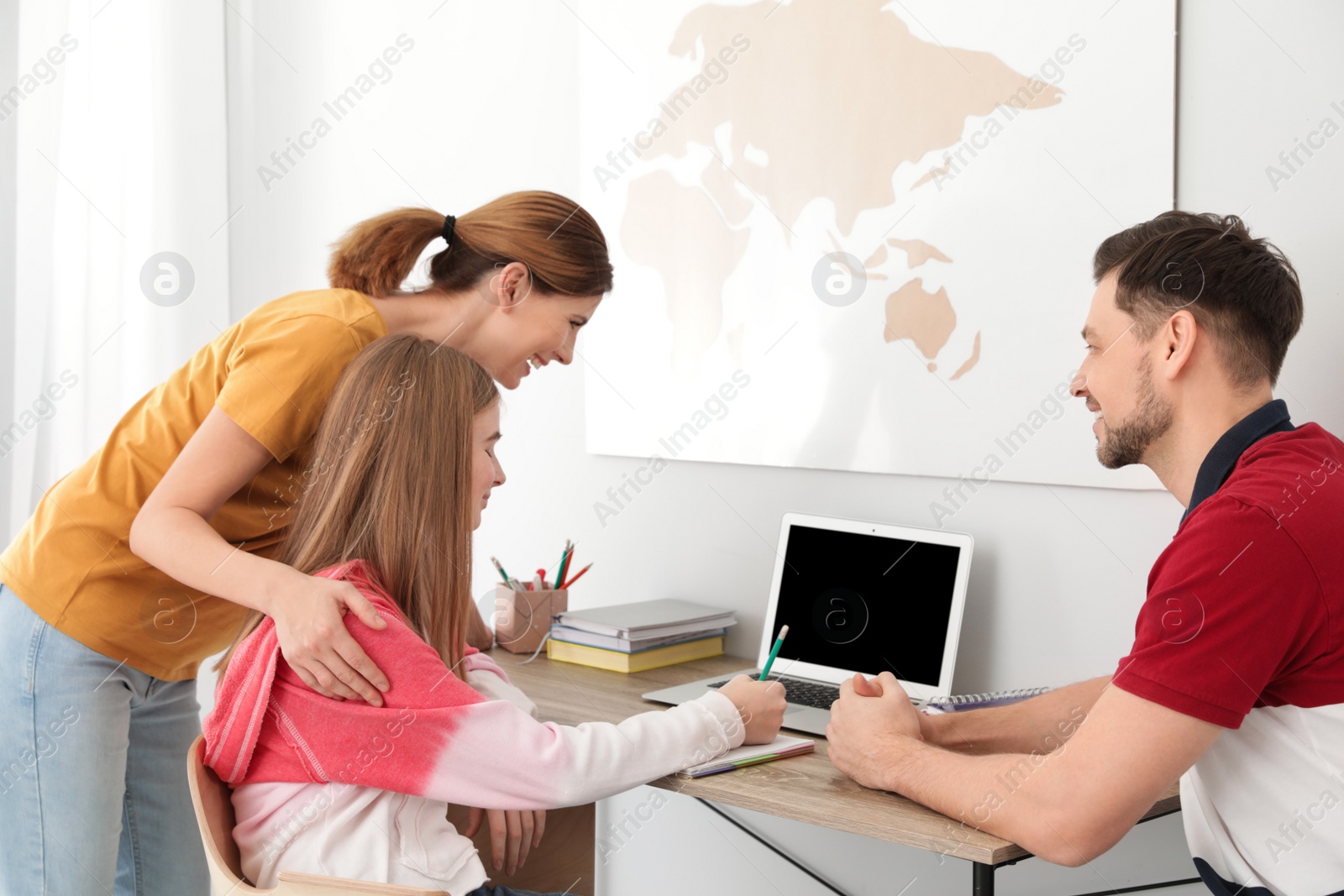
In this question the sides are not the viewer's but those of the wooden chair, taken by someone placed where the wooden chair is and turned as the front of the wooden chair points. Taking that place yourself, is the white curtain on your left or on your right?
on your left

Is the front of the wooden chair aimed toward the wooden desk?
yes

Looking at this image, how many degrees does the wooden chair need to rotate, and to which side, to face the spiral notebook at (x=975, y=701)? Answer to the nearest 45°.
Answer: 0° — it already faces it

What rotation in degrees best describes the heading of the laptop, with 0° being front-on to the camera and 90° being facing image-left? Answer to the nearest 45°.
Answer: approximately 45°

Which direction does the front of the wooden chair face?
to the viewer's right

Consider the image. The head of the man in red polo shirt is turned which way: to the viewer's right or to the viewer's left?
to the viewer's left

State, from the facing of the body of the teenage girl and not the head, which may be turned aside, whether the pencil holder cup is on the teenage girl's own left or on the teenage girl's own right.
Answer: on the teenage girl's own left

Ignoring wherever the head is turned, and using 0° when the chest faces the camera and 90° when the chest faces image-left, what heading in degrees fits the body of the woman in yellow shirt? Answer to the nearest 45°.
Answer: approximately 270°

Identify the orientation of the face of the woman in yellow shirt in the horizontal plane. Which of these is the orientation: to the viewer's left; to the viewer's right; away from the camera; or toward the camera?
to the viewer's right

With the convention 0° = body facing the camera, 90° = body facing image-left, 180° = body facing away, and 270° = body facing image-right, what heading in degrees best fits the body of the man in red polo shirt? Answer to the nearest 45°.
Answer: approximately 90°
